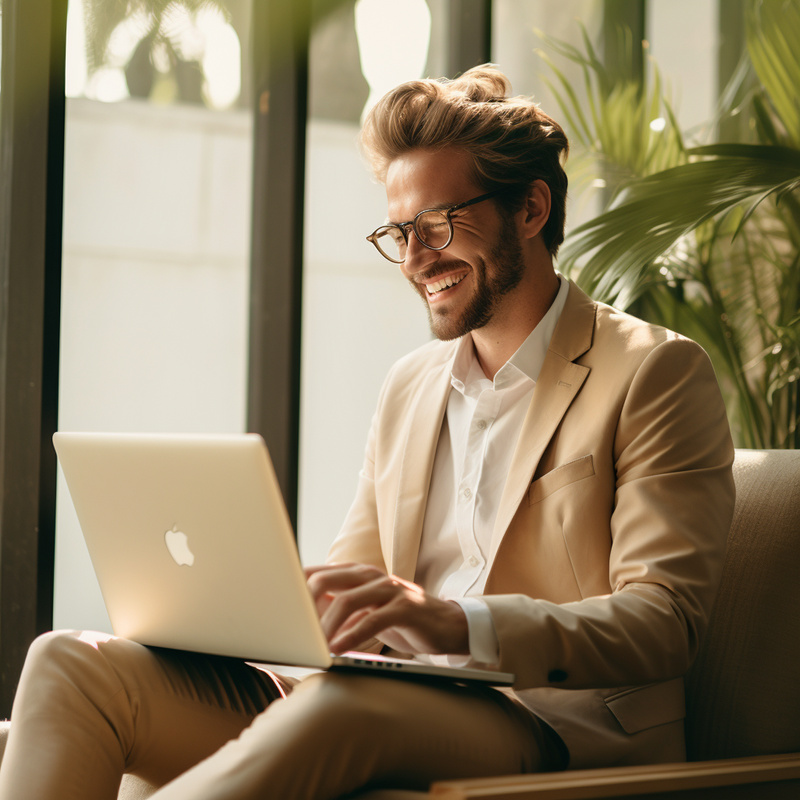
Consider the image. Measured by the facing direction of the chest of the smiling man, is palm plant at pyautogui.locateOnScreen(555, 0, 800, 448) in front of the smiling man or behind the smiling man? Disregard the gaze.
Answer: behind

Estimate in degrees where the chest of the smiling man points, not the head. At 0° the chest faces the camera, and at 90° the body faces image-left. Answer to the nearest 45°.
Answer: approximately 45°
